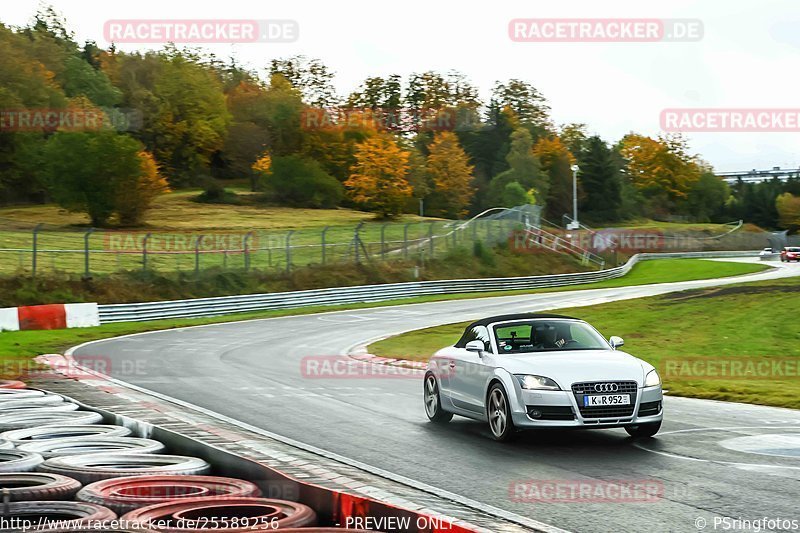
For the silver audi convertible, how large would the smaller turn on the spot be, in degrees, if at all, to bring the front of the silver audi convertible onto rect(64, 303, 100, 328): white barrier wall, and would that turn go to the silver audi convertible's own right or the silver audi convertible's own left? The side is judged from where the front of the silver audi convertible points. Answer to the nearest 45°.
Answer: approximately 180°

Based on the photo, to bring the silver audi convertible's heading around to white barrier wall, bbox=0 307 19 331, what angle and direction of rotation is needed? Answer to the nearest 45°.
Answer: approximately 180°

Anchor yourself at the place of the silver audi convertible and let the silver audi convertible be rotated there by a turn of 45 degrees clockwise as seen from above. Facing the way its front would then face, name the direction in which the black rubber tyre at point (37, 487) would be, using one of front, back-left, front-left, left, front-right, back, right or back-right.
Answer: front-right

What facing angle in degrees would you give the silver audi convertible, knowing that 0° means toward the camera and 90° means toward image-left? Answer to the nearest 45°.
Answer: approximately 315°

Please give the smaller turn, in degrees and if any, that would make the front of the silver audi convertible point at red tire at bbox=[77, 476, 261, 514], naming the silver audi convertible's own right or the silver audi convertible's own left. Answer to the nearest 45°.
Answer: approximately 90° to the silver audi convertible's own right

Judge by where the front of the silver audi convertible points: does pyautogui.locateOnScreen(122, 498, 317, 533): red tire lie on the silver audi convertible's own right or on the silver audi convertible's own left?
on the silver audi convertible's own right
